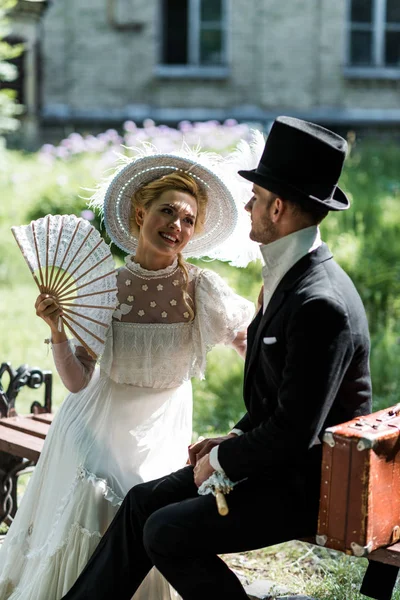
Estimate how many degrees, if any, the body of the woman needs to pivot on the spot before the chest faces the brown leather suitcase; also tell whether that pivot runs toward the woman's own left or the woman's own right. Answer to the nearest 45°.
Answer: approximately 45° to the woman's own left

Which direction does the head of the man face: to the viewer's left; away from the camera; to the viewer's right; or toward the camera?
to the viewer's left

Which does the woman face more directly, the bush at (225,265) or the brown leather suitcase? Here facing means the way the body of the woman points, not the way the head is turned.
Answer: the brown leather suitcase

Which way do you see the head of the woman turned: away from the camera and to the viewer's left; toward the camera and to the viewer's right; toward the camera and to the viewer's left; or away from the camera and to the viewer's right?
toward the camera and to the viewer's right

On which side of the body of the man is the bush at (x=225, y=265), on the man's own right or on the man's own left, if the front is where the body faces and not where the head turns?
on the man's own right

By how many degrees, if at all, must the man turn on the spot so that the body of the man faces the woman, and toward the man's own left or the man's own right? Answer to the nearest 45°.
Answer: approximately 45° to the man's own right

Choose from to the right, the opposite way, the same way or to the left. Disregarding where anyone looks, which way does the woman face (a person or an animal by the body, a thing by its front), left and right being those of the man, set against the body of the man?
to the left

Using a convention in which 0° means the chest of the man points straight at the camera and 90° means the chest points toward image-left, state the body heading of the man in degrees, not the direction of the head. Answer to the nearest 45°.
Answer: approximately 90°

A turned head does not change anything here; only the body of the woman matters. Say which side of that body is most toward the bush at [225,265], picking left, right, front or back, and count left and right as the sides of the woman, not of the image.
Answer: back
